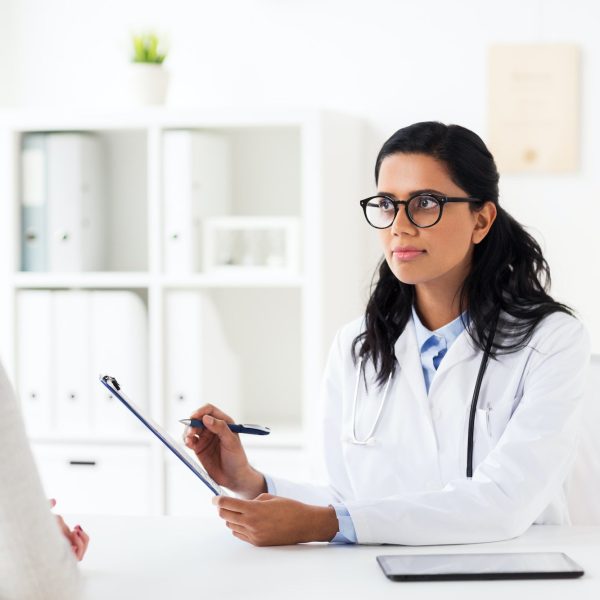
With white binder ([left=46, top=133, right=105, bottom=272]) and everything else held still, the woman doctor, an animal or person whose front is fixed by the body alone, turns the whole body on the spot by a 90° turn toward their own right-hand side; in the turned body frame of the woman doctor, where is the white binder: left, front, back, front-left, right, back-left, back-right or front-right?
front

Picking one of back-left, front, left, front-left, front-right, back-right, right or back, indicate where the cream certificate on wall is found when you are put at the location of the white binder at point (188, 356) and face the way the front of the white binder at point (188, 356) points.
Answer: left

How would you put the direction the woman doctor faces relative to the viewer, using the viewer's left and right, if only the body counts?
facing the viewer and to the left of the viewer

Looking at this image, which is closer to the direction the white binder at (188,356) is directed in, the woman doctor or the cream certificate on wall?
the woman doctor

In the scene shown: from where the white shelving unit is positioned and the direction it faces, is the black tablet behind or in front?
in front

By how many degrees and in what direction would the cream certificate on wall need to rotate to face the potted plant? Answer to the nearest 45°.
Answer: approximately 90° to its right

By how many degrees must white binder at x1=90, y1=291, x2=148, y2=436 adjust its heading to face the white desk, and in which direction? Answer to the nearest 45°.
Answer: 0° — it already faces it
